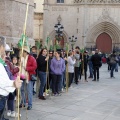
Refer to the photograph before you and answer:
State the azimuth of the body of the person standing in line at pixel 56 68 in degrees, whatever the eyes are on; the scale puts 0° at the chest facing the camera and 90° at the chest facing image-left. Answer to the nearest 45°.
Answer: approximately 0°
